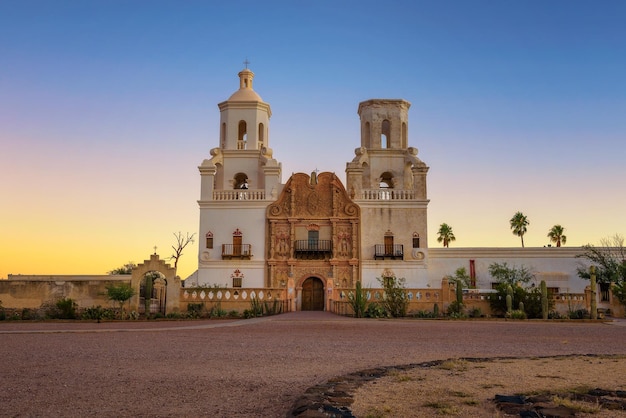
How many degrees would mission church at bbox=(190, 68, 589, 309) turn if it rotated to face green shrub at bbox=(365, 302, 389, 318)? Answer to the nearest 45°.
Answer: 0° — it already faces it

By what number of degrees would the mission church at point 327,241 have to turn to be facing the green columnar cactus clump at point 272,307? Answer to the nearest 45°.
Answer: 0° — it already faces it

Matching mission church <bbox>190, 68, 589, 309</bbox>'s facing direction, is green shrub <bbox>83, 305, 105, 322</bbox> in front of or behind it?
in front

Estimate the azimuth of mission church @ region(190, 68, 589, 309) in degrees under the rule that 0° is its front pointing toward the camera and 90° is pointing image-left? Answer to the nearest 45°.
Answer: approximately 0°

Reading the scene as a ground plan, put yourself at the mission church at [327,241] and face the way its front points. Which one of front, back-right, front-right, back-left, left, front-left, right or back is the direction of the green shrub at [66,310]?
front-right

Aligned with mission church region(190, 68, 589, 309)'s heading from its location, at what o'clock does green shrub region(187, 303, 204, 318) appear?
The green shrub is roughly at 1 o'clock from the mission church.

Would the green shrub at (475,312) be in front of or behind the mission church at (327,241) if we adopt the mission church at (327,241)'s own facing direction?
in front
